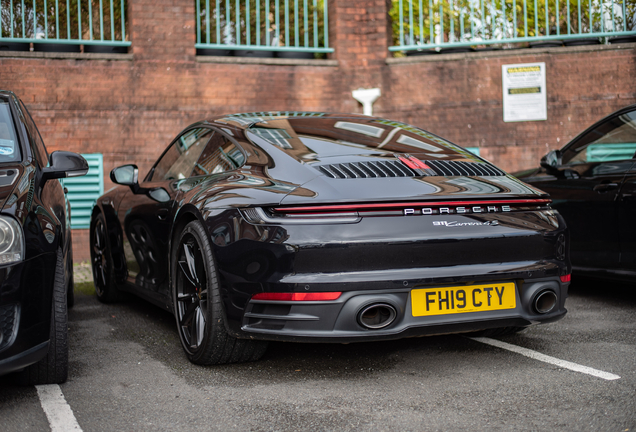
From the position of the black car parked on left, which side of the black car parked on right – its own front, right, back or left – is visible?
left

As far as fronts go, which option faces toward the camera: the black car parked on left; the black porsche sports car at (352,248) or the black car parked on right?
the black car parked on left

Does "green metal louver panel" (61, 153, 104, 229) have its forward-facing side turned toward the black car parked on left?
yes

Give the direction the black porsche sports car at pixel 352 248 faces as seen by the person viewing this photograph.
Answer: facing away from the viewer and to the left of the viewer

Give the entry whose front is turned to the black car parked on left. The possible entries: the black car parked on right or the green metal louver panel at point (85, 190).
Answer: the green metal louver panel

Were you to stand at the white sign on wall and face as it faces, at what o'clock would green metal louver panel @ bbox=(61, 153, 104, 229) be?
The green metal louver panel is roughly at 2 o'clock from the white sign on wall.

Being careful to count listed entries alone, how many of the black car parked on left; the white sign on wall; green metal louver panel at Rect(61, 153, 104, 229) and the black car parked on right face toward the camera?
3

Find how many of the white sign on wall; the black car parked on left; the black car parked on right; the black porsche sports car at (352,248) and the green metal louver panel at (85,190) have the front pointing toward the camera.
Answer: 3

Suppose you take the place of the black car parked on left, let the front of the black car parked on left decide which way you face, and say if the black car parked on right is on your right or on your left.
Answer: on your left

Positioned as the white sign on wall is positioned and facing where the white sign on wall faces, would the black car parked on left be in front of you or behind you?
in front

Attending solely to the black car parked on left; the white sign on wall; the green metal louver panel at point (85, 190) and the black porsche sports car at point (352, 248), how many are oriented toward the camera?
3

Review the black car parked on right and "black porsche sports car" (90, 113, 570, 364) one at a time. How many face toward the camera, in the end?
0

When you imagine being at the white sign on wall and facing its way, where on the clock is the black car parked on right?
The black car parked on right is roughly at 12 o'clock from the white sign on wall.
